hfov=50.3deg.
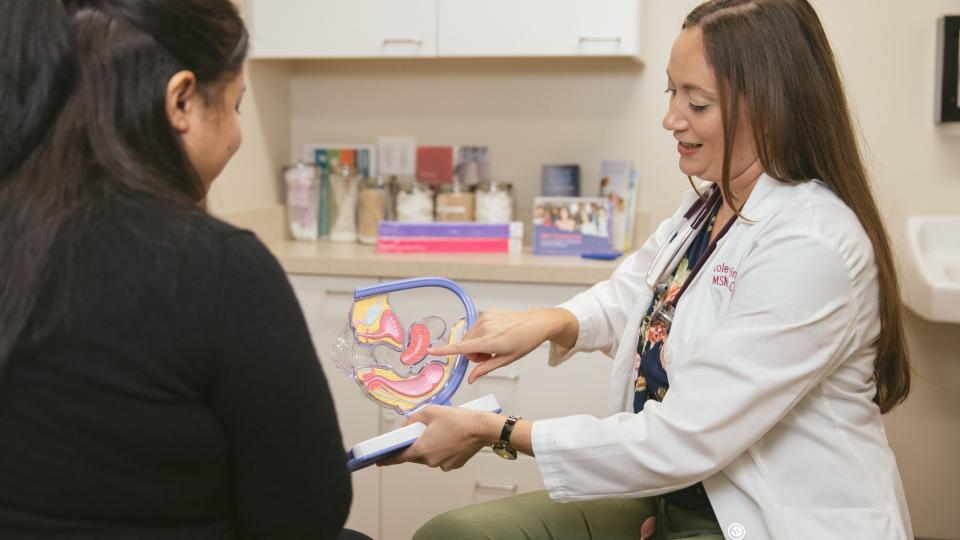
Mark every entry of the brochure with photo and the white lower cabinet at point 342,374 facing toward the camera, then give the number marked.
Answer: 2

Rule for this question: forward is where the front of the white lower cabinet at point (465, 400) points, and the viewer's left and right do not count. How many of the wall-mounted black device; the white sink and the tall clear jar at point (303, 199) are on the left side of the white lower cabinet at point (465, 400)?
2

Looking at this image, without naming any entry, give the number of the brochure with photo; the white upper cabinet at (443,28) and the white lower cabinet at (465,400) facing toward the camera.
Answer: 3

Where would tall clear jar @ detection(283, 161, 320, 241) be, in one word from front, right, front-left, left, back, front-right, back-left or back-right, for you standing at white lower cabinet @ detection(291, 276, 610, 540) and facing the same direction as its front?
back-right

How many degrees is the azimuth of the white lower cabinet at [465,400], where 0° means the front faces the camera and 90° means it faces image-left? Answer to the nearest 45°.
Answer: approximately 0°

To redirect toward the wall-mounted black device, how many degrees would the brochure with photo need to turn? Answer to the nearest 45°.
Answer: approximately 90° to its left
